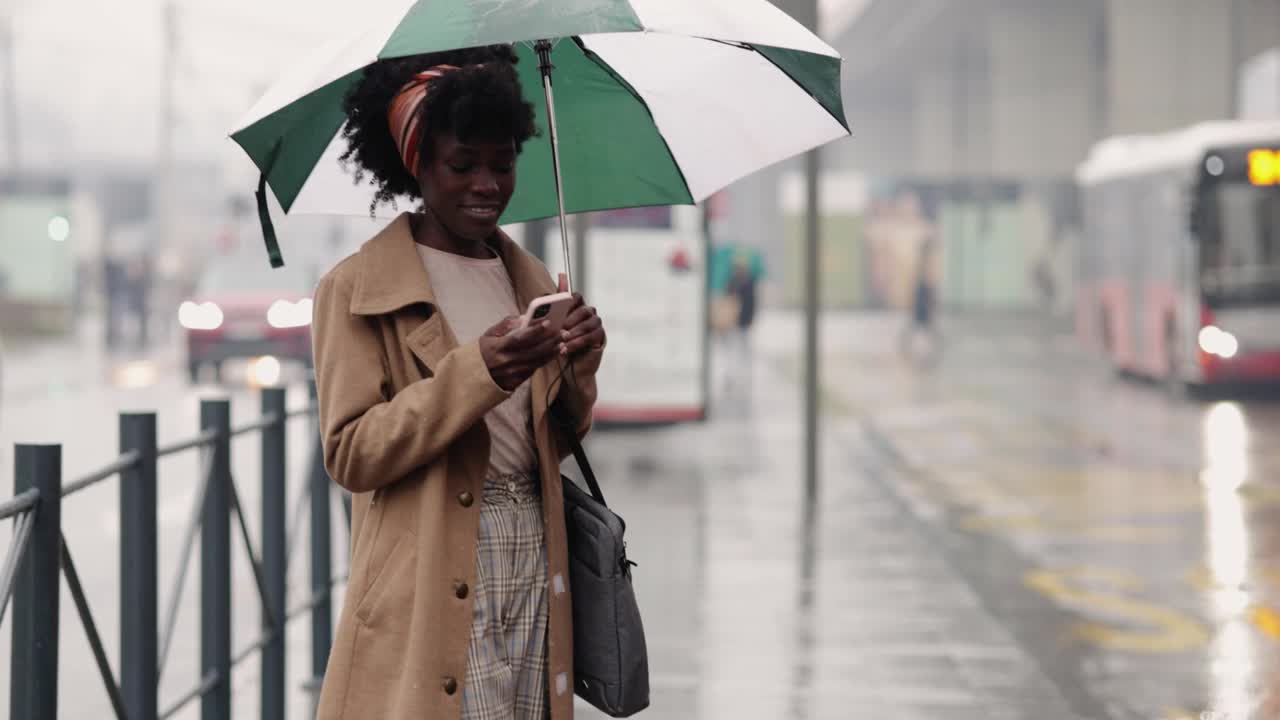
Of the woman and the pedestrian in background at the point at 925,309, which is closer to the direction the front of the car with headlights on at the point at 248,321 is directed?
the woman

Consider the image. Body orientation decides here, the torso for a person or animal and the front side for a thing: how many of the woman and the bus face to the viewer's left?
0

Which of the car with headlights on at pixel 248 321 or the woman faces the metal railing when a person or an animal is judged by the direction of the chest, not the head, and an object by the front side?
the car with headlights on

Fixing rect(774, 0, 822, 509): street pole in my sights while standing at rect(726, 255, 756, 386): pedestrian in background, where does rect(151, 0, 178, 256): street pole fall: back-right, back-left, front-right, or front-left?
back-right

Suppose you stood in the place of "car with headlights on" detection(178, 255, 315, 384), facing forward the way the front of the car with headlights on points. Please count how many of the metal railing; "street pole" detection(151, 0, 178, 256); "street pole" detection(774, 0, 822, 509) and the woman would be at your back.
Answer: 1

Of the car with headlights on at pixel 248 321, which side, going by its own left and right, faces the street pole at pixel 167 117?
back

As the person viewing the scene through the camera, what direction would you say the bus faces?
facing the viewer and to the right of the viewer

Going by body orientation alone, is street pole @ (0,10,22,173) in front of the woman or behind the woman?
behind

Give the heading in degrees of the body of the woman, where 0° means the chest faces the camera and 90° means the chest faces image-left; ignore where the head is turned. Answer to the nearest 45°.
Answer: approximately 315°

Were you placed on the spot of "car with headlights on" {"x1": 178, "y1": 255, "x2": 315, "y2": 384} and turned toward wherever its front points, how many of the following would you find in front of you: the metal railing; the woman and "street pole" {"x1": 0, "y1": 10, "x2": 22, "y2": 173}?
2

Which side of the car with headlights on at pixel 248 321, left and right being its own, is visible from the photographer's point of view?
front

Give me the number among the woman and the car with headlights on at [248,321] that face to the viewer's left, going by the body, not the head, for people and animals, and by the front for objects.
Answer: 0
